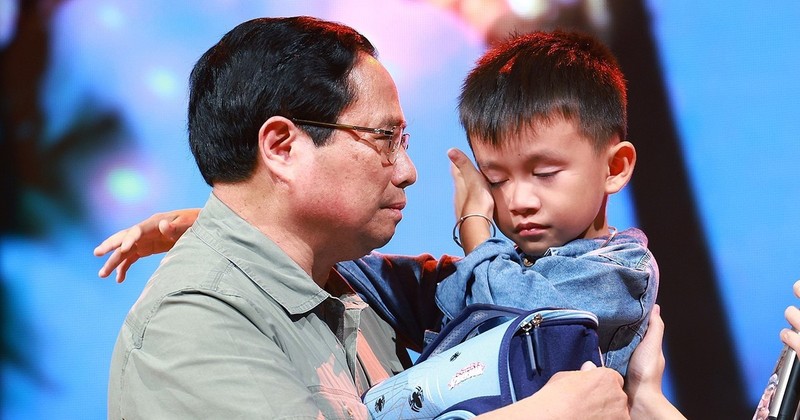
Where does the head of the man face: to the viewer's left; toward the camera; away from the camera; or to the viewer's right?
to the viewer's right

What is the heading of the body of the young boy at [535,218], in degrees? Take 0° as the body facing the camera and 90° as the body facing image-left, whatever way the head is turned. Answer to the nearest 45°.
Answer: approximately 45°

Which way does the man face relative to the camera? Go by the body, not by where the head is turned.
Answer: to the viewer's right
